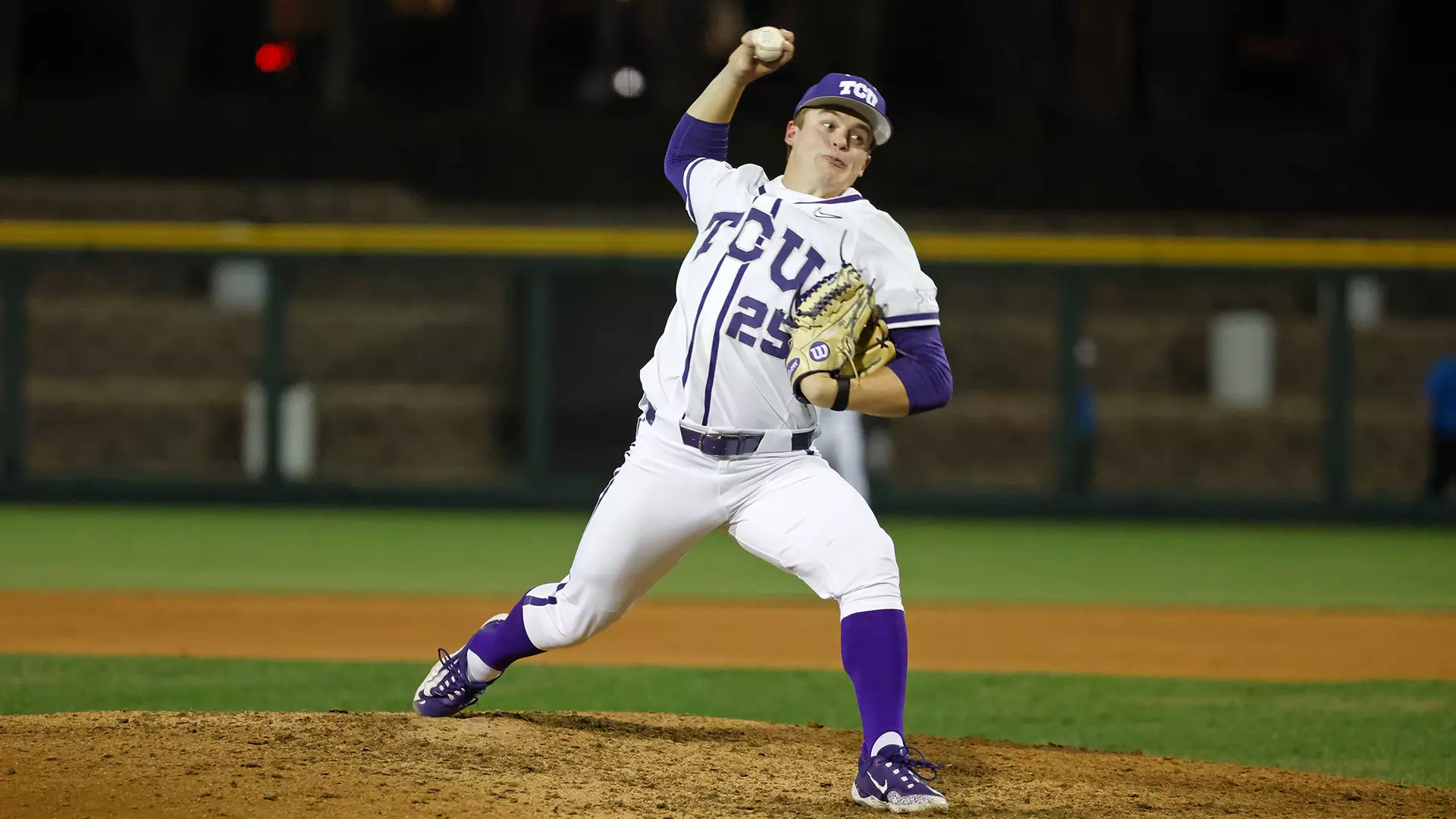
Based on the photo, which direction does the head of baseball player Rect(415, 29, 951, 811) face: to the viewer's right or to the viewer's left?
to the viewer's right

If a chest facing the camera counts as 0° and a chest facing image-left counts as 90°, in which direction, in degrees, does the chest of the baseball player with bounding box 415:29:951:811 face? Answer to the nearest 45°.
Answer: approximately 0°
